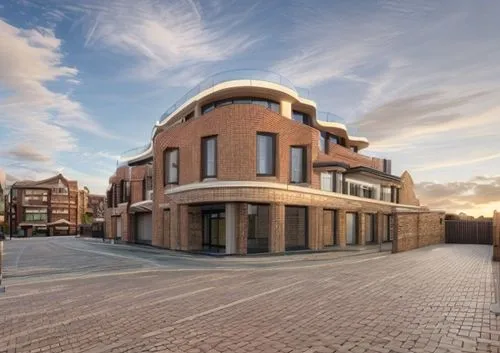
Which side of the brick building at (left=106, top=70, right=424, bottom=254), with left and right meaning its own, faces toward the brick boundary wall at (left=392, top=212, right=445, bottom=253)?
left

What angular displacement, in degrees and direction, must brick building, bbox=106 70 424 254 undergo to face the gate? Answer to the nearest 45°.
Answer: approximately 135° to its left

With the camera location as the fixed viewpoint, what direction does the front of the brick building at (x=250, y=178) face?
facing the viewer

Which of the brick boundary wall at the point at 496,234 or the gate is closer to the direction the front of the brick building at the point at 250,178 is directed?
the brick boundary wall

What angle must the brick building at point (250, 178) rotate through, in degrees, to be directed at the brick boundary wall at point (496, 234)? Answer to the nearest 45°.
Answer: approximately 45° to its left
